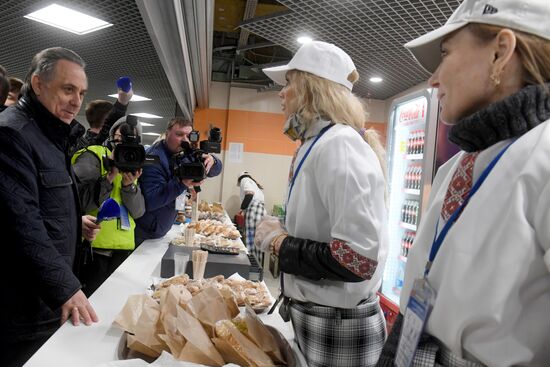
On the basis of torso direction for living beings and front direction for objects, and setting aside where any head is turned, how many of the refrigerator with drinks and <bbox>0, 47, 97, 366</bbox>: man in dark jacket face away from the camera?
0

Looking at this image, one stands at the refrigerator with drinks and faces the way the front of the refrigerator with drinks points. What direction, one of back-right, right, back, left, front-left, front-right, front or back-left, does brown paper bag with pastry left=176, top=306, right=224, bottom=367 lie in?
front-left

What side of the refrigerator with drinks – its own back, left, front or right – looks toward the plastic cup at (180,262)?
front

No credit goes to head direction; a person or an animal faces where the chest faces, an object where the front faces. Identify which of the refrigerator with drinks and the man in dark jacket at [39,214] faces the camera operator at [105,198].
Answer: the refrigerator with drinks

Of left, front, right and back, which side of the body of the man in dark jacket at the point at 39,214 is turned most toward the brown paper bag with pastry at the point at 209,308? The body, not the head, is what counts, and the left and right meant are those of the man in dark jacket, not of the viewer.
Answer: front

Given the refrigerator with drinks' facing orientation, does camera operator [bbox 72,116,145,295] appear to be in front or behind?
in front

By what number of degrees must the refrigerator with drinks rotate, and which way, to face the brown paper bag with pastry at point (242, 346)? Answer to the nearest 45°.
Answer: approximately 45° to its left

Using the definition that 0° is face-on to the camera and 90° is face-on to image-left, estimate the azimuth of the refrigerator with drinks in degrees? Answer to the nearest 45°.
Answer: approximately 45°

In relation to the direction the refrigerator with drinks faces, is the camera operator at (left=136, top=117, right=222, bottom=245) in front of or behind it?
in front

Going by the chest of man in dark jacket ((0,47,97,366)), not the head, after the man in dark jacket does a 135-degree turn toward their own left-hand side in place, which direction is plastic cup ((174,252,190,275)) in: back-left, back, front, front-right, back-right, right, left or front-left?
right

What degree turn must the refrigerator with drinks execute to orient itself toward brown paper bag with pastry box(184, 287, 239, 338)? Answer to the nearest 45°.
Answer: approximately 45° to its left

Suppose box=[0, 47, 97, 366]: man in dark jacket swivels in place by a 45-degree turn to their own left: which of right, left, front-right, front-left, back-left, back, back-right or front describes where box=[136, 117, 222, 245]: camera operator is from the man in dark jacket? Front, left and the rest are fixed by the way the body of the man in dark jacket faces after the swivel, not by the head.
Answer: front-left

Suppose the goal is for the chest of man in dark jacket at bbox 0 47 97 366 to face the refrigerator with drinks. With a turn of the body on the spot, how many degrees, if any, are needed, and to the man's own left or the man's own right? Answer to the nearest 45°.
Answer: approximately 45° to the man's own left

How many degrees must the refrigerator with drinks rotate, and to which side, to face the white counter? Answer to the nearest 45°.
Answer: approximately 45° to its left

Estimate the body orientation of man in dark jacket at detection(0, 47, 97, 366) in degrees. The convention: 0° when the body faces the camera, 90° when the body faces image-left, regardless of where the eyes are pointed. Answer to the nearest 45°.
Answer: approximately 315°
